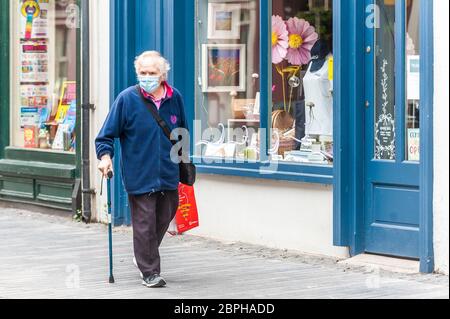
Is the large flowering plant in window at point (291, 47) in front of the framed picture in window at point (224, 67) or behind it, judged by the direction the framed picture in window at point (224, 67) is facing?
in front

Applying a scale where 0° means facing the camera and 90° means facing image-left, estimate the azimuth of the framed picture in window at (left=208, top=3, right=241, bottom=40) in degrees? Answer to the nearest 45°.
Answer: approximately 0°

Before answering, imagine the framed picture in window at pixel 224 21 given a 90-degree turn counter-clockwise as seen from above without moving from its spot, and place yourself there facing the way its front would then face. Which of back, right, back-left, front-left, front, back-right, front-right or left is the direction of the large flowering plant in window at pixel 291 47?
front-right

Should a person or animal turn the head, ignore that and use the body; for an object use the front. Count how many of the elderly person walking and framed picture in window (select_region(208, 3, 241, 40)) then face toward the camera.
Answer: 2

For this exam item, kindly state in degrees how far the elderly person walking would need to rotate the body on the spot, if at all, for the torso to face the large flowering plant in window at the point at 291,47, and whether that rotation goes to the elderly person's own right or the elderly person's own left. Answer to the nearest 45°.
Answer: approximately 135° to the elderly person's own left

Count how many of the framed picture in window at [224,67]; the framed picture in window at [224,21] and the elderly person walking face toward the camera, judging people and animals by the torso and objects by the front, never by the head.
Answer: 3

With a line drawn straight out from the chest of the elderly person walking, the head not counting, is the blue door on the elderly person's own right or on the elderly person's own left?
on the elderly person's own left

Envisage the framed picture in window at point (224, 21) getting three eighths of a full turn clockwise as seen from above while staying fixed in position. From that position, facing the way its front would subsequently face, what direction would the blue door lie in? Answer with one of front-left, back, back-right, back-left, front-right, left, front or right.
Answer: back

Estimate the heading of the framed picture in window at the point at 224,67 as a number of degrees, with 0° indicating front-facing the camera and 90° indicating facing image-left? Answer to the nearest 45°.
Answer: approximately 0°

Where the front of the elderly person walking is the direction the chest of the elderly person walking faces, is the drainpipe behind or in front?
behind

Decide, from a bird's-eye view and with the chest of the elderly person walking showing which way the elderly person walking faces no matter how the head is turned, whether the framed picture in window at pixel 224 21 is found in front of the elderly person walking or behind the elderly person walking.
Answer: behind
